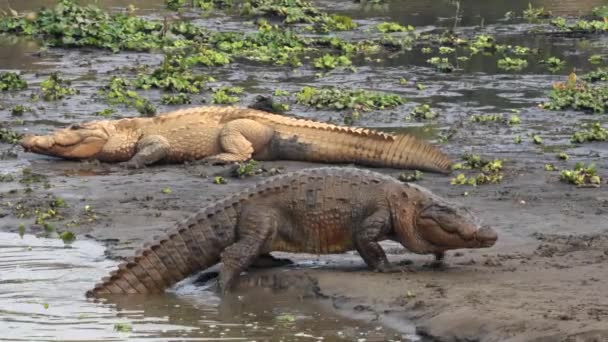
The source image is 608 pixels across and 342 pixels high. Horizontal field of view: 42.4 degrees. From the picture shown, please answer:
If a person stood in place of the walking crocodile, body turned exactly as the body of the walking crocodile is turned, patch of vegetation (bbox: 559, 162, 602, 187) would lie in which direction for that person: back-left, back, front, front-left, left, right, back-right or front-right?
front-left

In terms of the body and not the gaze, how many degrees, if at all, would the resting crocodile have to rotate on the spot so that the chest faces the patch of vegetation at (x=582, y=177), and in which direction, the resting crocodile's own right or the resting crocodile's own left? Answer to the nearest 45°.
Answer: approximately 135° to the resting crocodile's own left

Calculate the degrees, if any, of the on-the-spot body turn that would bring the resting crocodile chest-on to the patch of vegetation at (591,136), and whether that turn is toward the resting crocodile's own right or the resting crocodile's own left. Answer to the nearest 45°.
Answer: approximately 180°

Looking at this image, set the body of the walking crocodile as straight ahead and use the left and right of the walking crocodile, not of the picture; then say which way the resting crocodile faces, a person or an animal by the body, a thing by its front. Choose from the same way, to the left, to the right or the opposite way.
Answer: the opposite way

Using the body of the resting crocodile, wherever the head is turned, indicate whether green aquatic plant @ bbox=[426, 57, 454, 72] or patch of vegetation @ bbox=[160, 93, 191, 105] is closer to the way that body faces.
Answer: the patch of vegetation

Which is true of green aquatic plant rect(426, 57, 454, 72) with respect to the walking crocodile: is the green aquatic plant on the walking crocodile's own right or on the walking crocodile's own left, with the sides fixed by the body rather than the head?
on the walking crocodile's own left

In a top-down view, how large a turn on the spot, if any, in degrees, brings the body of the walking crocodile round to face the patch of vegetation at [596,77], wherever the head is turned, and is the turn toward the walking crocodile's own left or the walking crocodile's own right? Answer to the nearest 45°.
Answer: approximately 45° to the walking crocodile's own left

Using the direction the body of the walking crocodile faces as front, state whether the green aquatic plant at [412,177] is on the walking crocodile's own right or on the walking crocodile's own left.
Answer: on the walking crocodile's own left

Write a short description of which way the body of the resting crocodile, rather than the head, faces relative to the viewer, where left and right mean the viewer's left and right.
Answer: facing to the left of the viewer

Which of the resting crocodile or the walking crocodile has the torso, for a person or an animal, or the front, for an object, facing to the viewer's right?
the walking crocodile

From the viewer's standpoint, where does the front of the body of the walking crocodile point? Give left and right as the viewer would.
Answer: facing to the right of the viewer
